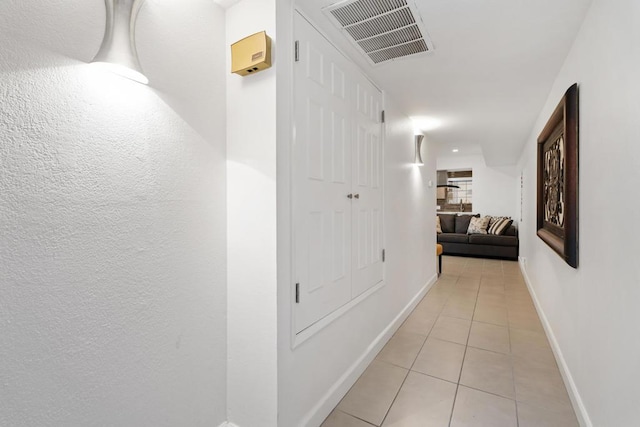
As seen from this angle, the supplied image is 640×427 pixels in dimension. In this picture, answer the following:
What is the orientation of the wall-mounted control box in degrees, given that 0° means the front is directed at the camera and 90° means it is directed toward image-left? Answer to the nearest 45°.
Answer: approximately 45°

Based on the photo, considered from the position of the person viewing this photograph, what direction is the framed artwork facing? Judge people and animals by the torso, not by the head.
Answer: facing to the left of the viewer

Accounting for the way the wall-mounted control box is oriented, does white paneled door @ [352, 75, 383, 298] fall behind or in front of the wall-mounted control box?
behind

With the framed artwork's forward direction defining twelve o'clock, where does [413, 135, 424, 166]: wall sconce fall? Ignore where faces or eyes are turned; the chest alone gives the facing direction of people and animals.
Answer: The wall sconce is roughly at 1 o'clock from the framed artwork.

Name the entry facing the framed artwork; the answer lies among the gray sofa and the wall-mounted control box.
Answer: the gray sofa

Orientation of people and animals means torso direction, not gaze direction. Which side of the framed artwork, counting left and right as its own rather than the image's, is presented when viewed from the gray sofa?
right

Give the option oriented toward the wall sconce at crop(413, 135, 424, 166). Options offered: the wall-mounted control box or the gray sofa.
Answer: the gray sofa

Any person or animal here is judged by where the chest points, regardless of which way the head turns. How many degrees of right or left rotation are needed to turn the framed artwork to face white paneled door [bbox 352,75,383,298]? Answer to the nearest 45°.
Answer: approximately 45° to its left

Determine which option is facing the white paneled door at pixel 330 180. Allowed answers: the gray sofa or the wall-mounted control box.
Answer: the gray sofa

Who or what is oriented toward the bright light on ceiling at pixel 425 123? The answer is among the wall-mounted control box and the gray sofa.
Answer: the gray sofa

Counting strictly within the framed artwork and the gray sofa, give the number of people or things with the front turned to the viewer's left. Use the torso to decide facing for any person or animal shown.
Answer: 1

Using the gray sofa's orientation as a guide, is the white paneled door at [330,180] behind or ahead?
ahead

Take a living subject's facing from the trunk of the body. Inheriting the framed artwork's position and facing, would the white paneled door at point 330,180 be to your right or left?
on your left
